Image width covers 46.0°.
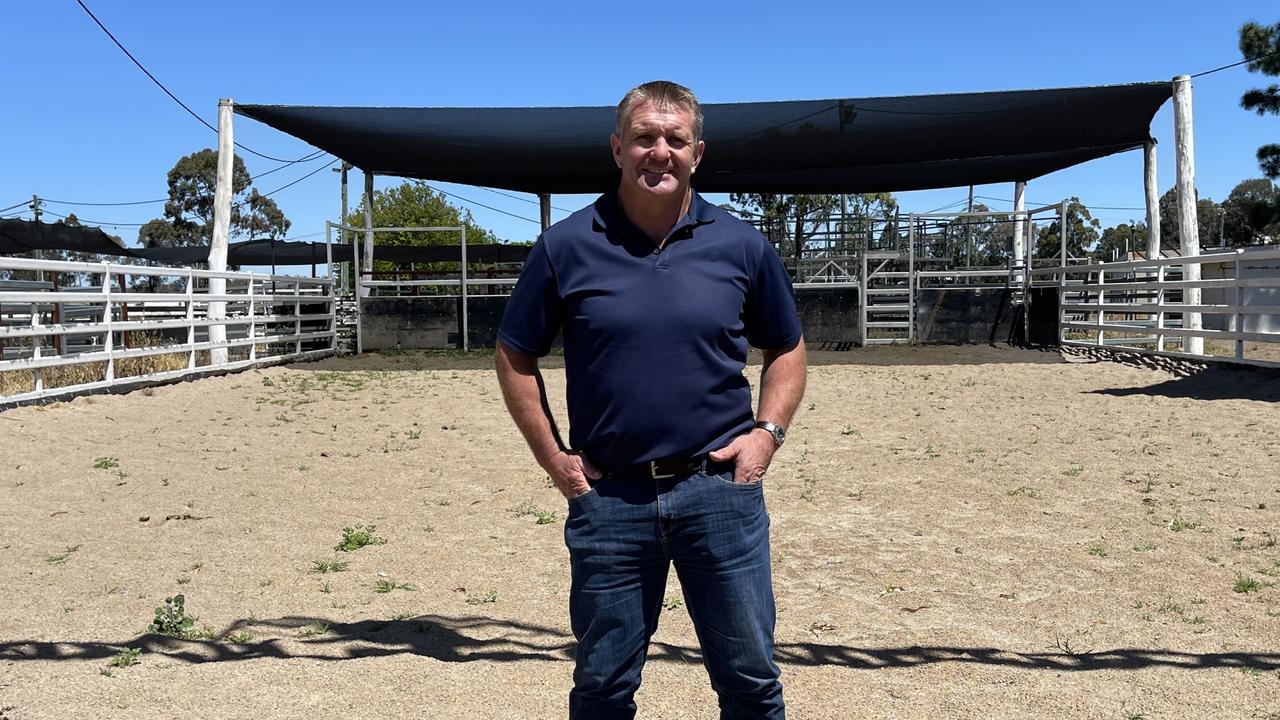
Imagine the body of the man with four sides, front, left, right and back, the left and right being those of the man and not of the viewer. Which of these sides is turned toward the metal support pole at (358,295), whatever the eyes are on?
back

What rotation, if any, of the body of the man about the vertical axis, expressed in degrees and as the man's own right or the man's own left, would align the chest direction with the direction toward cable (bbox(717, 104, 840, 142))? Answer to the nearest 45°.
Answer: approximately 180°

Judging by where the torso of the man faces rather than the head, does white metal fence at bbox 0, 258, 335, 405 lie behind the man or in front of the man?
behind

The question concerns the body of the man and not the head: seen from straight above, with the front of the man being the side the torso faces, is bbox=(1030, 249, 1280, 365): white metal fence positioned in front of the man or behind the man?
behind

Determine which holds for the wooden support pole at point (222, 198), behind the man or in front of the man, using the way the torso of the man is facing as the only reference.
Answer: behind

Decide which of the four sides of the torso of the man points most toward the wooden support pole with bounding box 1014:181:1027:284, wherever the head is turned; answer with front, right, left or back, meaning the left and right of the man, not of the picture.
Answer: back

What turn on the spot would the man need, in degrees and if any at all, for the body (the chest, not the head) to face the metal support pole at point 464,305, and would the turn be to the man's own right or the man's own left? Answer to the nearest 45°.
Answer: approximately 180°

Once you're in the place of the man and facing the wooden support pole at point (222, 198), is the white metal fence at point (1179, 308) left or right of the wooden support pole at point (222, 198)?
right

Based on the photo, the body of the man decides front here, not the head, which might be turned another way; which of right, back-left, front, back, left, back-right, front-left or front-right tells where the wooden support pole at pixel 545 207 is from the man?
back

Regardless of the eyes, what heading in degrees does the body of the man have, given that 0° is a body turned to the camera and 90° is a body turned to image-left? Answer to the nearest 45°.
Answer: approximately 0°
